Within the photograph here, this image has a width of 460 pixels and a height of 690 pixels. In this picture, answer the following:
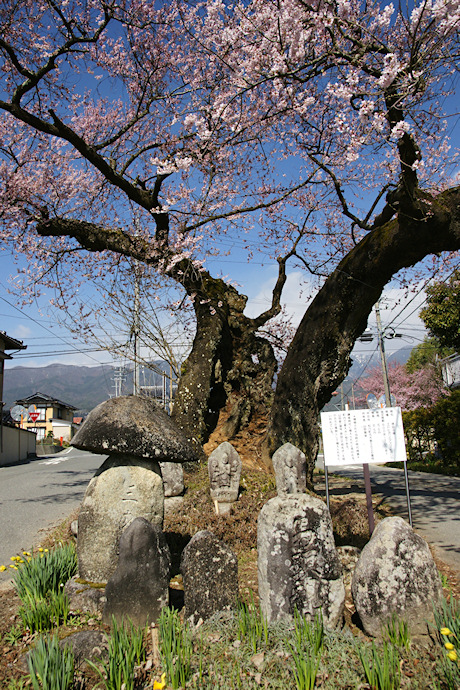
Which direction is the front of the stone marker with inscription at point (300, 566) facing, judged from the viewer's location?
facing the viewer

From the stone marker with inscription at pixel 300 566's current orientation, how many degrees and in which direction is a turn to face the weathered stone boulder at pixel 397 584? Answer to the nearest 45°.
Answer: approximately 90° to its left

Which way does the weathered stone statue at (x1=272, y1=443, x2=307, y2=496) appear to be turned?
toward the camera

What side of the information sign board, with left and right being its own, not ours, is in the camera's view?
front

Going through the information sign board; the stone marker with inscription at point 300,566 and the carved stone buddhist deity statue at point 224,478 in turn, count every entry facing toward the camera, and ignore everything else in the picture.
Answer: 3

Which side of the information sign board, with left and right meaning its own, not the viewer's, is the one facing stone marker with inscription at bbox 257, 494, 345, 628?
front

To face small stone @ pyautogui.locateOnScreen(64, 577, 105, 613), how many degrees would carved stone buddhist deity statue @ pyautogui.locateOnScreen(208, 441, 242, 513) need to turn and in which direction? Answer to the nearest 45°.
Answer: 0° — it already faces it

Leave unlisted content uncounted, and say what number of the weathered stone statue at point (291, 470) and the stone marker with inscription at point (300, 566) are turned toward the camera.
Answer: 2

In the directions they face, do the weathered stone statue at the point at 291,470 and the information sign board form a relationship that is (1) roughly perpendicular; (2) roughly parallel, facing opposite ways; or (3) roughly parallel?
roughly parallel

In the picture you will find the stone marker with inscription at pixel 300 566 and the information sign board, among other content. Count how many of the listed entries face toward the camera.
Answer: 2

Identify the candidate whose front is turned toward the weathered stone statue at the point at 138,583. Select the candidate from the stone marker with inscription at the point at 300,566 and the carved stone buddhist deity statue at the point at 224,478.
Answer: the carved stone buddhist deity statue

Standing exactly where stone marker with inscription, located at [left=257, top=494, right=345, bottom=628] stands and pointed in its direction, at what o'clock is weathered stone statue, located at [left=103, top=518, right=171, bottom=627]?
The weathered stone statue is roughly at 3 o'clock from the stone marker with inscription.

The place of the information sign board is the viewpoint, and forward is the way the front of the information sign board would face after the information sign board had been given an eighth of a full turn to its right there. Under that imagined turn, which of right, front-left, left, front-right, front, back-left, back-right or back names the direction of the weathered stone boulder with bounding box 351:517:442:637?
front-left
